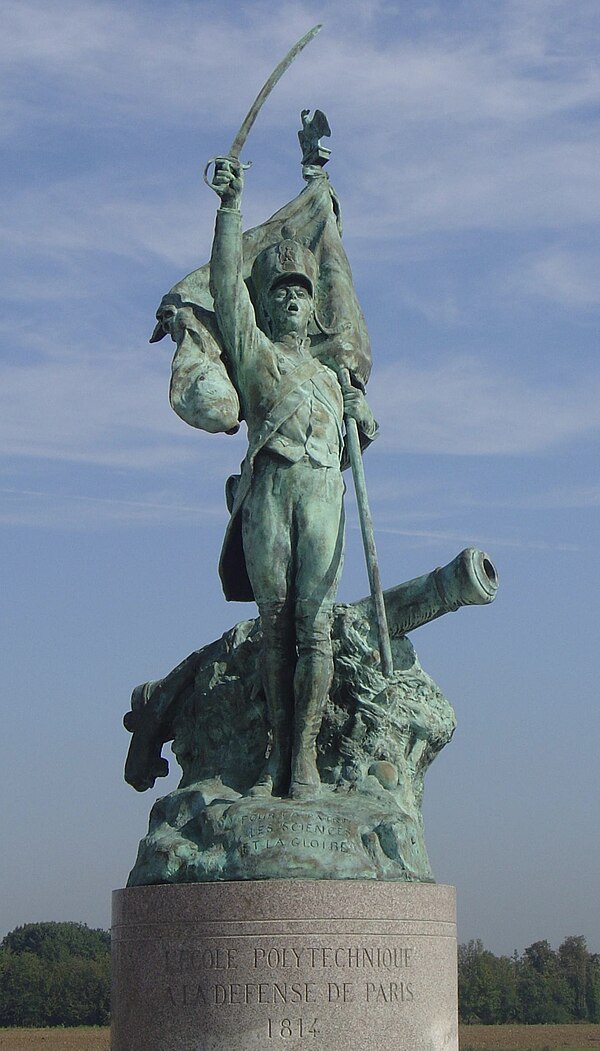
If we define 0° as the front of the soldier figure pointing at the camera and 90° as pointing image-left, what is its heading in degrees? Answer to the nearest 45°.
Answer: approximately 0°
